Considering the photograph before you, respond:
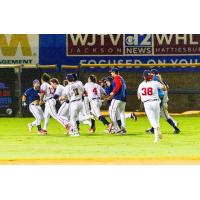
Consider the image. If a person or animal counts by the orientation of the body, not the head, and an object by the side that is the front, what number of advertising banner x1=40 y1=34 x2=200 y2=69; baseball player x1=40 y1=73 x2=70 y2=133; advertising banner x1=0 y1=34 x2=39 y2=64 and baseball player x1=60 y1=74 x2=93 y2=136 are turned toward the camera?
2

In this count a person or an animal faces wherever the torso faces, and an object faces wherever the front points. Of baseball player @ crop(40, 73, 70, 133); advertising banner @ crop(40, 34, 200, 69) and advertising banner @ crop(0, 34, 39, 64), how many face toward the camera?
2

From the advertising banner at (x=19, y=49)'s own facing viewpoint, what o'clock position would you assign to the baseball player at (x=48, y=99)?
The baseball player is roughly at 12 o'clock from the advertising banner.

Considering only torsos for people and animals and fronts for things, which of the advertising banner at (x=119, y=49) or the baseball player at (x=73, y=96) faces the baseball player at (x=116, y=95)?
the advertising banner

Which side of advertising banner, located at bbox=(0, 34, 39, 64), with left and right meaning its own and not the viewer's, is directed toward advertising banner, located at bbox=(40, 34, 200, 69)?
left

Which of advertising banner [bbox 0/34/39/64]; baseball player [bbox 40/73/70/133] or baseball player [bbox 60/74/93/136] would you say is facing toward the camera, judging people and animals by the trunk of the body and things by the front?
the advertising banner

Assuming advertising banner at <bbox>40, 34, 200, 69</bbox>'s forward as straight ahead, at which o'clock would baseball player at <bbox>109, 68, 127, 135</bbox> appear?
The baseball player is roughly at 12 o'clock from the advertising banner.

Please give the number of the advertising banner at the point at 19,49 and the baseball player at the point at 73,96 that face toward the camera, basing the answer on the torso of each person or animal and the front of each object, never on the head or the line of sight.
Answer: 1

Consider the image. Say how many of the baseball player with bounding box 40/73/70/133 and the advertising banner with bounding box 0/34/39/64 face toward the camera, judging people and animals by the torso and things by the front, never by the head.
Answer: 1

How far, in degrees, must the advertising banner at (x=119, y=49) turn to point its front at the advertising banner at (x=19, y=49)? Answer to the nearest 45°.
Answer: approximately 90° to its right

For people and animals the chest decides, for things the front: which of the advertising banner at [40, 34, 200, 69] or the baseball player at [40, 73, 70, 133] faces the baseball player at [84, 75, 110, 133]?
the advertising banner
